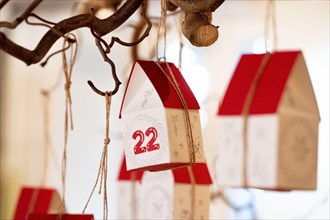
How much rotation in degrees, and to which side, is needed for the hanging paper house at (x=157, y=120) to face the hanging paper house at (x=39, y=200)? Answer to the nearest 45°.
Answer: approximately 90° to its right

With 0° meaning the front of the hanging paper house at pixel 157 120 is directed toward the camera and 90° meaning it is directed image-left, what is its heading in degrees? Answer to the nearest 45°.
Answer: approximately 45°
